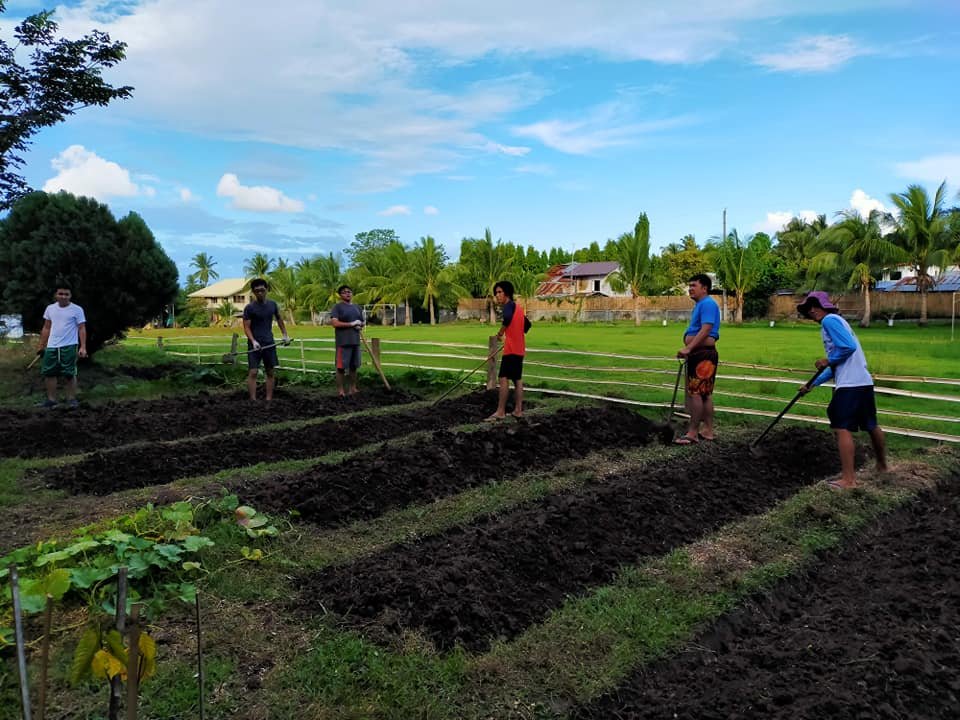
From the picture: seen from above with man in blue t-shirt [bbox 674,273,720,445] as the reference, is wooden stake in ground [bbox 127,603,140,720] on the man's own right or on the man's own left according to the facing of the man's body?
on the man's own left

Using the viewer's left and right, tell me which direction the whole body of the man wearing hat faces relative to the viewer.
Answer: facing to the left of the viewer

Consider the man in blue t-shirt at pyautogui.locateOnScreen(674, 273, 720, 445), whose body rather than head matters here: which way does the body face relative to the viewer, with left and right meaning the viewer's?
facing to the left of the viewer

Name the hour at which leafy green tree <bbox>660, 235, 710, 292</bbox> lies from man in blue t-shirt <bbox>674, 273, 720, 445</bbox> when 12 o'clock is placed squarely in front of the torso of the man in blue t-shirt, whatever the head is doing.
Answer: The leafy green tree is roughly at 3 o'clock from the man in blue t-shirt.

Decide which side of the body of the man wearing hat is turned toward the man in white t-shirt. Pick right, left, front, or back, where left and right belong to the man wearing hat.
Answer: front

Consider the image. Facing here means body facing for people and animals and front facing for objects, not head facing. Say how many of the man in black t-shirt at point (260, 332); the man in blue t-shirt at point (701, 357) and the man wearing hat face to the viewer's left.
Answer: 2

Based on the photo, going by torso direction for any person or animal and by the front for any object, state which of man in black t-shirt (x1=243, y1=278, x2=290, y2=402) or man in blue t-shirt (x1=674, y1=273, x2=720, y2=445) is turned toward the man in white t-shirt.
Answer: the man in blue t-shirt

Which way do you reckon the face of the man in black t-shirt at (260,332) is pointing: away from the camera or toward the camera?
toward the camera

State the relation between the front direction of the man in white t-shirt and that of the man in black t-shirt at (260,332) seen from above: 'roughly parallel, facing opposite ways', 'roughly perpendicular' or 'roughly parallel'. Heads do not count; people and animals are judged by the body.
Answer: roughly parallel

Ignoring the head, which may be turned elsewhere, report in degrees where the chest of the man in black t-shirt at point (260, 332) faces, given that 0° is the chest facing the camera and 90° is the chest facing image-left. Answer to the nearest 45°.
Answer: approximately 0°

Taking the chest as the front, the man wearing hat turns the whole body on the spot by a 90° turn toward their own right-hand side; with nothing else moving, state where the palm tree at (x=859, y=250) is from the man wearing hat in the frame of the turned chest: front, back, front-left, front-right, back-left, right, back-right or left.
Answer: front

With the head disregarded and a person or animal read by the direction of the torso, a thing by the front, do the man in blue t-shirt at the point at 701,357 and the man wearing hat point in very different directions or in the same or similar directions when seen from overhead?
same or similar directions

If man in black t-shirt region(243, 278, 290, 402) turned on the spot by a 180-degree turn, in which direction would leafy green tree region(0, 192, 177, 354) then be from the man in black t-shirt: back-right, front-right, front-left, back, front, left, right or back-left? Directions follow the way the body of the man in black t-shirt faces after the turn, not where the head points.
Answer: front-left

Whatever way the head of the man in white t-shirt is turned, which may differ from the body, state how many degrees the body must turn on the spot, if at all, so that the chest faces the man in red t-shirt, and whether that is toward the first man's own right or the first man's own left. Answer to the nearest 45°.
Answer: approximately 45° to the first man's own left

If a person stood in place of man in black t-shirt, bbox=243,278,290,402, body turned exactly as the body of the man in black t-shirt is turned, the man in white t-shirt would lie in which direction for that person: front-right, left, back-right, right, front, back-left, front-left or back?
right

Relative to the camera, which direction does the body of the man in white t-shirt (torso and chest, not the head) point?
toward the camera

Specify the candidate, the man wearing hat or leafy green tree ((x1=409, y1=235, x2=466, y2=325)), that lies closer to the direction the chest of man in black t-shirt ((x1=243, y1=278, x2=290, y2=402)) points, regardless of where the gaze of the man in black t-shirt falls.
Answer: the man wearing hat

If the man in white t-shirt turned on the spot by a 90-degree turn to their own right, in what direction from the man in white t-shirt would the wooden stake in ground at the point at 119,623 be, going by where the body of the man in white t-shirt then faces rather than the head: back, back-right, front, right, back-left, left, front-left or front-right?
left
